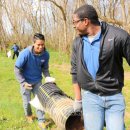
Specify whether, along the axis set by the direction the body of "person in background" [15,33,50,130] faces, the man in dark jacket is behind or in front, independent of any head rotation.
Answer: in front

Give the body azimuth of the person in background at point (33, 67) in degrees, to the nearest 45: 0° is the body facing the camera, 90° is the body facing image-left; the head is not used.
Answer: approximately 315°

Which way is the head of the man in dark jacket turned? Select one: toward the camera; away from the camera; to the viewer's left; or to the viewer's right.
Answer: to the viewer's left
